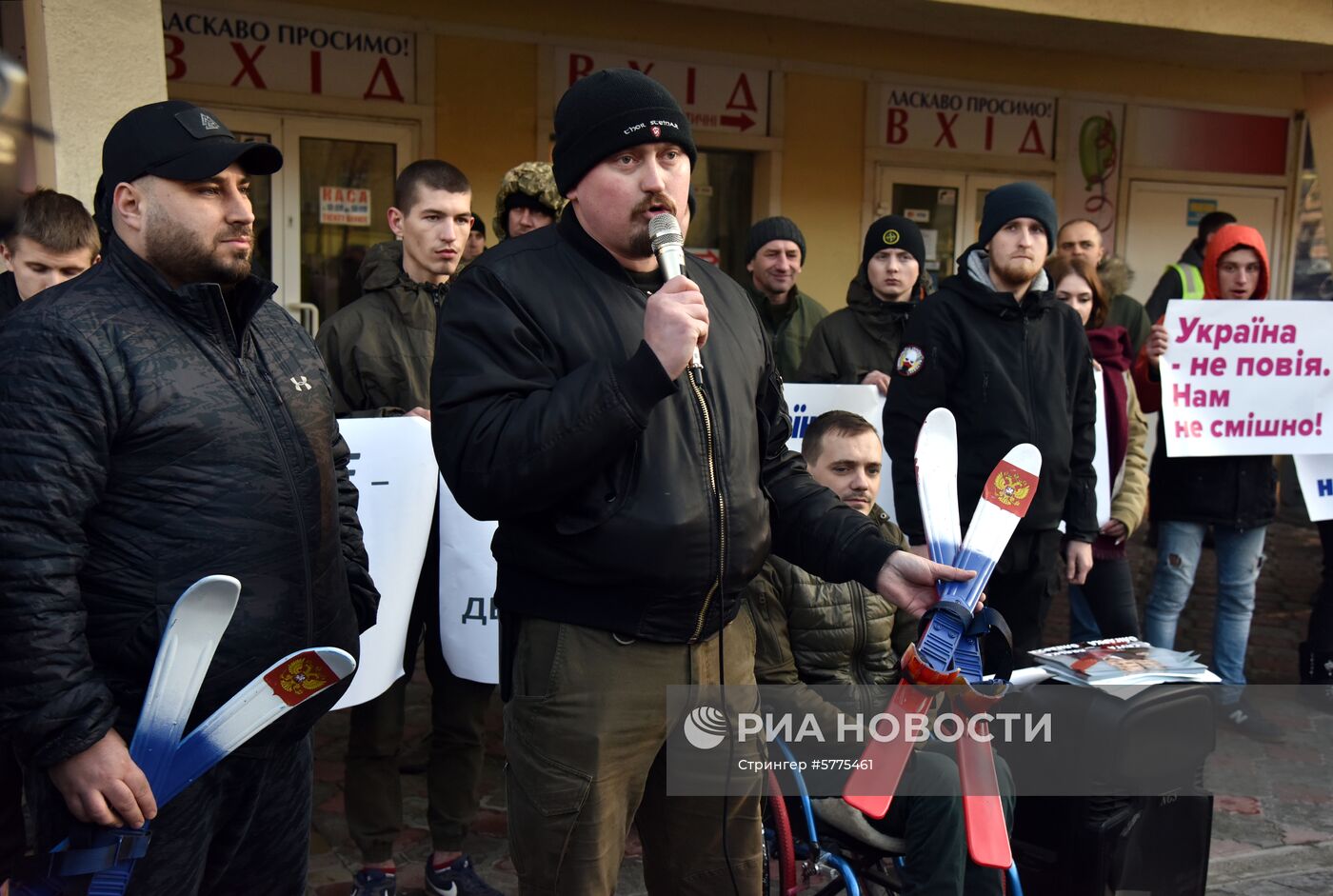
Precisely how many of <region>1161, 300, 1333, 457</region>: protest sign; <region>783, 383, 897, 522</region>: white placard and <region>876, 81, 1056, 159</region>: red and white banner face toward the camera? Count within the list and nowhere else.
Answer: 3

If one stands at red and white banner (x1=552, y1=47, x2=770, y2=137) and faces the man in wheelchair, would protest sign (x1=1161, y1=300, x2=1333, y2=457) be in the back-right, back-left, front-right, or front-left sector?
front-left

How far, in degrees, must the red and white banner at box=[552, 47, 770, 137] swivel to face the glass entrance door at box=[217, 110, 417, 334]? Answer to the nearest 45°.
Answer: approximately 90° to its right

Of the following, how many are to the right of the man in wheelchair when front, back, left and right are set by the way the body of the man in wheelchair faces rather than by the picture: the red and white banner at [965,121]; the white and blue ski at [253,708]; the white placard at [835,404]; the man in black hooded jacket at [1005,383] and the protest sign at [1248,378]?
1

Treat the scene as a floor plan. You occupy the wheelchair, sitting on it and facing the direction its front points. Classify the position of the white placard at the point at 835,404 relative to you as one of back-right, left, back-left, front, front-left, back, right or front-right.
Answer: back-left

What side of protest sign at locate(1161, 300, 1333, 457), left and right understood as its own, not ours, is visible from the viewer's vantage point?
front

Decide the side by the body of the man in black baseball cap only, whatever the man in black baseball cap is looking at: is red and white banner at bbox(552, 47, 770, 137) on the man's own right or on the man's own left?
on the man's own left

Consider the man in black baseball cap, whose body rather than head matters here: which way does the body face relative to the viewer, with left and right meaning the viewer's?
facing the viewer and to the right of the viewer

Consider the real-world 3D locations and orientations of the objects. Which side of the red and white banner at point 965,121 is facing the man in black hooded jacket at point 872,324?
front

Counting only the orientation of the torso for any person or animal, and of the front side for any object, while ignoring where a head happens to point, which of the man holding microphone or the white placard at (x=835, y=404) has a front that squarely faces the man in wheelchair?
the white placard

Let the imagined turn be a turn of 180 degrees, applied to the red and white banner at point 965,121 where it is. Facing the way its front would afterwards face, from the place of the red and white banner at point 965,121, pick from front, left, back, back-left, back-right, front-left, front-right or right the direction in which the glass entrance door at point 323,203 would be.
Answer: back-left

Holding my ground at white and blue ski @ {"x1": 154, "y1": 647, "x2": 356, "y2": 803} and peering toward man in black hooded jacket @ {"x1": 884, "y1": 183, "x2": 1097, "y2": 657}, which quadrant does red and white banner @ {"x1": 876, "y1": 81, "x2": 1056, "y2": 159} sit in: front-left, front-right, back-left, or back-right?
front-left

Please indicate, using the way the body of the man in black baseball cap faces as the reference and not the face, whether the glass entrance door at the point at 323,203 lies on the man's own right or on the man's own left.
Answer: on the man's own left

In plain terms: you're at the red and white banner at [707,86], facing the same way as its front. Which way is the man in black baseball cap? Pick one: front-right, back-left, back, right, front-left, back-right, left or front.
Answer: front

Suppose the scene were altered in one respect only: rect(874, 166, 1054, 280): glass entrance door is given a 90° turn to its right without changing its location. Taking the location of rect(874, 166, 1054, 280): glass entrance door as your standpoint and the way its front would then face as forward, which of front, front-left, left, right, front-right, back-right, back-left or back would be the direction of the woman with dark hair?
left

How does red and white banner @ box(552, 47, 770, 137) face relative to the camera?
toward the camera

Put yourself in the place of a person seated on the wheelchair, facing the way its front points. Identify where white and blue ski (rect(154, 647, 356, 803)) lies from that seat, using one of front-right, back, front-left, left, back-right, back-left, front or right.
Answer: right

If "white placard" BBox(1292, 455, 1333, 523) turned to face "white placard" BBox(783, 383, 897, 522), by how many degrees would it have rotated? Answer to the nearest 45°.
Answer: approximately 45° to its right

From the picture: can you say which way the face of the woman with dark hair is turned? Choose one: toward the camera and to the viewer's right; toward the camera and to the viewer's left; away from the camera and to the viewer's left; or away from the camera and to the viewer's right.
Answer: toward the camera and to the viewer's left

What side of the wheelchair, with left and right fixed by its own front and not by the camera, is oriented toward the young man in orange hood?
left

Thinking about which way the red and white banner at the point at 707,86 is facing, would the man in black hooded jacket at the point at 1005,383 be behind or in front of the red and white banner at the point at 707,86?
in front

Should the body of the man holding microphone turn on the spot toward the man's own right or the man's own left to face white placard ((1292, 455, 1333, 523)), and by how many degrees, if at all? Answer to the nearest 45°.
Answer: approximately 90° to the man's own left

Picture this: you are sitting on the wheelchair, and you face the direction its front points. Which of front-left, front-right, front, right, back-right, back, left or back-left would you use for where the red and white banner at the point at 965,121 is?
back-left
